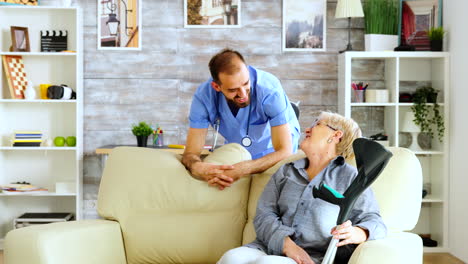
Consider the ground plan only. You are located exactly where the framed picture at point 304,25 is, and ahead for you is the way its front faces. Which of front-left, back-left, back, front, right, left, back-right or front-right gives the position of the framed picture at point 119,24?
right

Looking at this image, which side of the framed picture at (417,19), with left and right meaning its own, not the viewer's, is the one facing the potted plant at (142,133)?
right

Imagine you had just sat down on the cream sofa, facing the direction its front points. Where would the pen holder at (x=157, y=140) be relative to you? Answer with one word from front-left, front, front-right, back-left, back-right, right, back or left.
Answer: back

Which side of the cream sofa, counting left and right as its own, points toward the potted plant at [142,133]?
back

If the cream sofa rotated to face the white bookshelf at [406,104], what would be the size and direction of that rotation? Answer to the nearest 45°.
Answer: approximately 135° to its left

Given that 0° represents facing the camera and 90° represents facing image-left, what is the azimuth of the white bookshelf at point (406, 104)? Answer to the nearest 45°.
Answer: approximately 0°

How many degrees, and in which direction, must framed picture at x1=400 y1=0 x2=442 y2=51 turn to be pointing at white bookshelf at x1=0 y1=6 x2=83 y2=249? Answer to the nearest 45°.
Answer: approximately 90° to its right

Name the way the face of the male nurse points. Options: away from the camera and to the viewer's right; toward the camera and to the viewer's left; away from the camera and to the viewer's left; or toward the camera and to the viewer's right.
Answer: toward the camera and to the viewer's right
